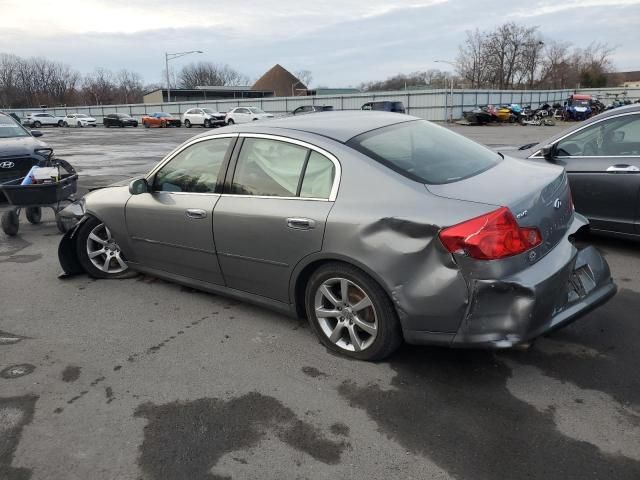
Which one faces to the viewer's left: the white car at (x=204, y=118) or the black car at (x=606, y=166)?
the black car

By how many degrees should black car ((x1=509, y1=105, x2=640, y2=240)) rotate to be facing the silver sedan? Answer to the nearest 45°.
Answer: approximately 45° to its left

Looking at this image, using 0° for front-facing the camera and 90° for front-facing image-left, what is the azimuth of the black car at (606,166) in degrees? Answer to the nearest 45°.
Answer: approximately 90°

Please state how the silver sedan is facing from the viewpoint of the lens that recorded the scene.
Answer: facing away from the viewer and to the left of the viewer
